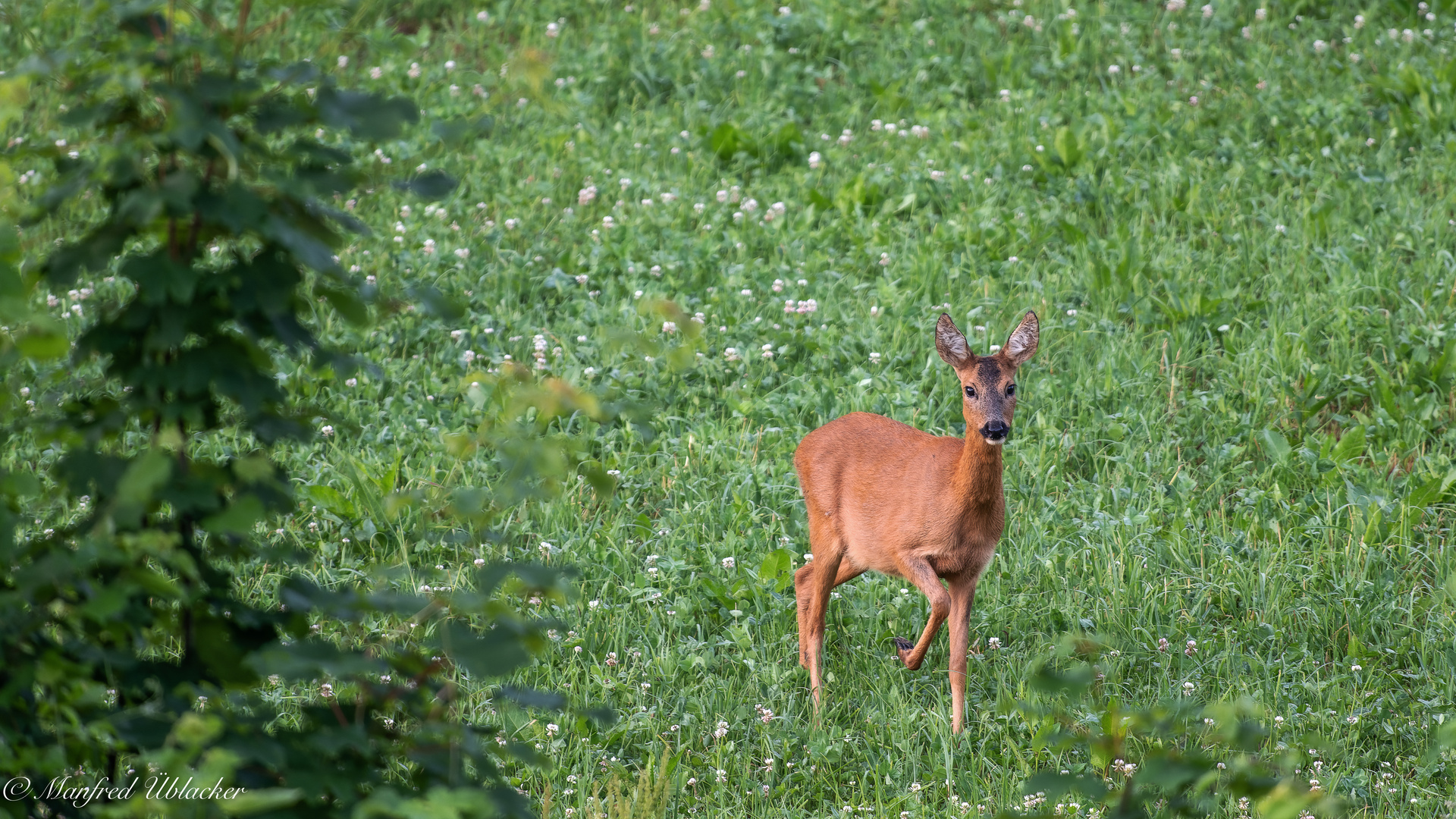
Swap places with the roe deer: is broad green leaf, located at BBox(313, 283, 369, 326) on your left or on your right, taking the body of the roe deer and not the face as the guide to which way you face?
on your right

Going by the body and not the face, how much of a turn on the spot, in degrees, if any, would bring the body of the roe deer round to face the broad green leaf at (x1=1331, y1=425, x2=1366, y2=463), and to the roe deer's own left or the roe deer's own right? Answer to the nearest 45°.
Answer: approximately 90° to the roe deer's own left

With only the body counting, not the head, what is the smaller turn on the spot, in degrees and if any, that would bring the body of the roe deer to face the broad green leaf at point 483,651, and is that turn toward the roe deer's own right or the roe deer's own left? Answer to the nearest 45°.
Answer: approximately 45° to the roe deer's own right

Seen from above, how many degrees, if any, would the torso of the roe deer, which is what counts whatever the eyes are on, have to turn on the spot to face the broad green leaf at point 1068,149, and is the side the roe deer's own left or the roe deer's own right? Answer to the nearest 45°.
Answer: approximately 135° to the roe deer's own left

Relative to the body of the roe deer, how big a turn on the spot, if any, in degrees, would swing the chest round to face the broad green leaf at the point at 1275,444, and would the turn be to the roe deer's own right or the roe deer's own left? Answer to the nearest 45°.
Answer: approximately 90° to the roe deer's own left

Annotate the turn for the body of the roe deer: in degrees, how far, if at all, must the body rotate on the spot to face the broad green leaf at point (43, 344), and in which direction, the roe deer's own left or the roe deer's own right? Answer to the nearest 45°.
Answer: approximately 45° to the roe deer's own right

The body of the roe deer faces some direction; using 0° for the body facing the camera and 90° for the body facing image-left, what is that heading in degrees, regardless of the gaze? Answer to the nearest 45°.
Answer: approximately 315°

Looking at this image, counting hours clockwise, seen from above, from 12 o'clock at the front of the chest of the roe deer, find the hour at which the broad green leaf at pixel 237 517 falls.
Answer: The broad green leaf is roughly at 2 o'clock from the roe deer.

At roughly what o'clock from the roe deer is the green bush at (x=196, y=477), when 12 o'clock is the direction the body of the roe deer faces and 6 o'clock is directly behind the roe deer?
The green bush is roughly at 2 o'clock from the roe deer.

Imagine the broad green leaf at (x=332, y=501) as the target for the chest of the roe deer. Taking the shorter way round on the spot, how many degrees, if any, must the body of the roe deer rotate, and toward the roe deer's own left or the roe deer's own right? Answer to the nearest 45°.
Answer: approximately 135° to the roe deer's own right
